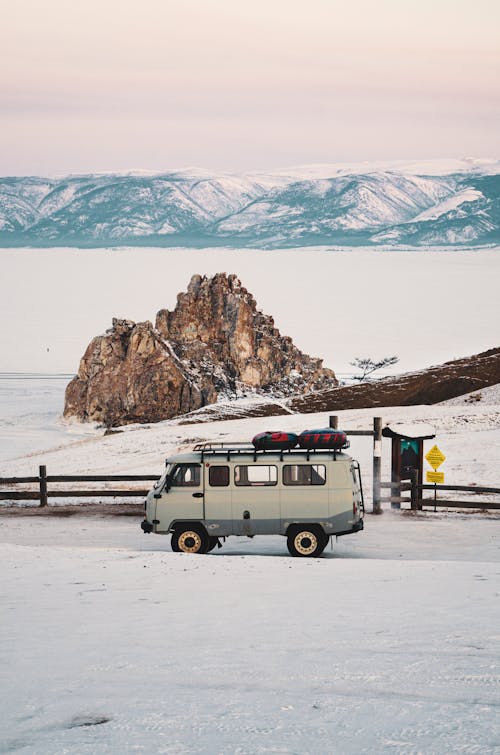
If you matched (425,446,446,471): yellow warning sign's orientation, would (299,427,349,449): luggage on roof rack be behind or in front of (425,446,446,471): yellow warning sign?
in front

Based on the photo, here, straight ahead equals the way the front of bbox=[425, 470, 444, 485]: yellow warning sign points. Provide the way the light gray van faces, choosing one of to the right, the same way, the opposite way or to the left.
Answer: to the right

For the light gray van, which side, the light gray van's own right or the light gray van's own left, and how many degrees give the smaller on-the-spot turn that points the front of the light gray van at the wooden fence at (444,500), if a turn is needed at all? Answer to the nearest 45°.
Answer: approximately 135° to the light gray van's own right

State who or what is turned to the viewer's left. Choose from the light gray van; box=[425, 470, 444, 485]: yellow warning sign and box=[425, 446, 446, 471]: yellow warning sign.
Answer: the light gray van

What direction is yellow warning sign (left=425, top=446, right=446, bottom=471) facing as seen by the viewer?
toward the camera

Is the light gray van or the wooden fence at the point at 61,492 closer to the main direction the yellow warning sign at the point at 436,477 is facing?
the light gray van

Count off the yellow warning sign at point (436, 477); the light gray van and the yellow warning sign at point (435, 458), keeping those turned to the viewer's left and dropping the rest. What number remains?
1

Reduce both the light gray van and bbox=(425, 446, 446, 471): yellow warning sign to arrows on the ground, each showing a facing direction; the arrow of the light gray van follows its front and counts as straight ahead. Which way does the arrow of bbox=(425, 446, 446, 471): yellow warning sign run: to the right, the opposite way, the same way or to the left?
to the left

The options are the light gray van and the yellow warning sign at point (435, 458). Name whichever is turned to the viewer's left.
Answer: the light gray van

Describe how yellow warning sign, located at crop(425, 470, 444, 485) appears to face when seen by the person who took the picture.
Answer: facing the viewer

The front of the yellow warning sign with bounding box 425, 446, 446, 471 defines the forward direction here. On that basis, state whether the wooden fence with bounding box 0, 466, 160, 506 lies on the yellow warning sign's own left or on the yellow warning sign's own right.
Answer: on the yellow warning sign's own right

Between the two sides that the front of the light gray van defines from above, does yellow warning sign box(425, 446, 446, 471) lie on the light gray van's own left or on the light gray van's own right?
on the light gray van's own right

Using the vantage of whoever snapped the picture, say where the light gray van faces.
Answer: facing to the left of the viewer
